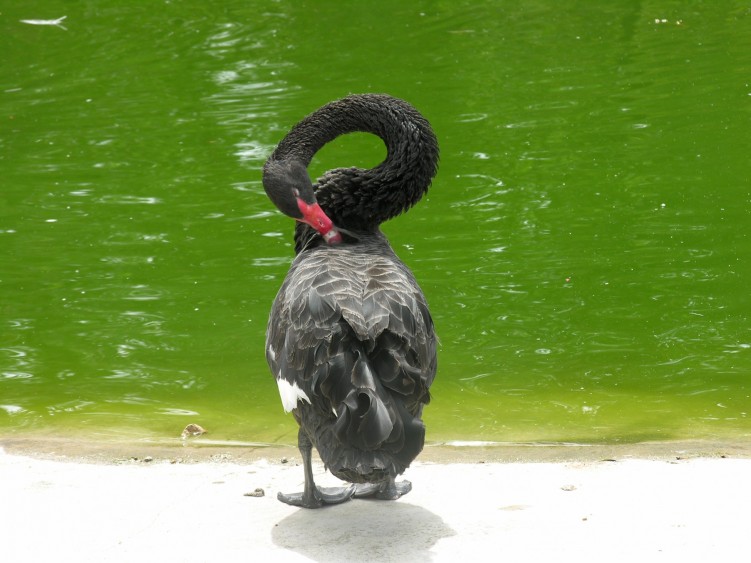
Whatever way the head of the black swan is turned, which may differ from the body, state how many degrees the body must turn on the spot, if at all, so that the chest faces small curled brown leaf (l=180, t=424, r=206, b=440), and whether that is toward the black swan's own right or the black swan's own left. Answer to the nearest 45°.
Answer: approximately 45° to the black swan's own left

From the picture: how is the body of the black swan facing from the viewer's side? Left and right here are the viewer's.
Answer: facing away from the viewer
